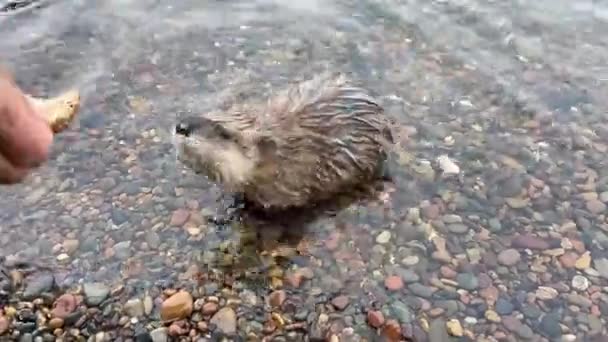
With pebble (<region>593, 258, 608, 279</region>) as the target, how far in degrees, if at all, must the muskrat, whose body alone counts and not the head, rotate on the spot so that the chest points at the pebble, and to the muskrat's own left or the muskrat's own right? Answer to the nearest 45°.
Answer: approximately 180°

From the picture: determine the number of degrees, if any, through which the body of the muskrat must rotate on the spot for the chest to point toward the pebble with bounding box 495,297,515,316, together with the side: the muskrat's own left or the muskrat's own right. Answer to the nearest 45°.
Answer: approximately 135° to the muskrat's own left

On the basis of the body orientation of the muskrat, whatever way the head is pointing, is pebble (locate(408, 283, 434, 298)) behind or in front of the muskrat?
behind

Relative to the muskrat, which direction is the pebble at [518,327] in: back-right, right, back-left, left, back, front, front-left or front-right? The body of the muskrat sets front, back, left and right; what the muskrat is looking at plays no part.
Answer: back-left

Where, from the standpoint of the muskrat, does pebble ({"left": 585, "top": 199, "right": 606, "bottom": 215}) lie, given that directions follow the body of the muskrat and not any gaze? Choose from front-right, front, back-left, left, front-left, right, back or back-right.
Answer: back

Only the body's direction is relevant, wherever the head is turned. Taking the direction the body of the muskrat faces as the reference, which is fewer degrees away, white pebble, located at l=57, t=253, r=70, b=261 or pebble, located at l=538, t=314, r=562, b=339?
the white pebble

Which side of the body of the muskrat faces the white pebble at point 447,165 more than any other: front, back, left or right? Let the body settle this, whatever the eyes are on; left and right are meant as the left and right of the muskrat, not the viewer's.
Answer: back

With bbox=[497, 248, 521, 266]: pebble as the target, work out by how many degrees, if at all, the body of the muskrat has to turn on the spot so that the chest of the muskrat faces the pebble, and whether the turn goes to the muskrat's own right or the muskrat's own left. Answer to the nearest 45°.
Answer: approximately 180°

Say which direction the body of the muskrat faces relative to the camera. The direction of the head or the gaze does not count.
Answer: to the viewer's left

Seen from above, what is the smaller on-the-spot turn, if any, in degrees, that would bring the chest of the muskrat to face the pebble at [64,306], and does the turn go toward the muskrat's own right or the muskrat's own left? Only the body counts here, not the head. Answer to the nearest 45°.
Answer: approximately 45° to the muskrat's own left

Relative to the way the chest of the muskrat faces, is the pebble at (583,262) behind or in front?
behind

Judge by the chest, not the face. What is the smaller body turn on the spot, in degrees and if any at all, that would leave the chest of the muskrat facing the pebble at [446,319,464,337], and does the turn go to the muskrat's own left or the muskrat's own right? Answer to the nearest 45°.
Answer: approximately 135° to the muskrat's own left
